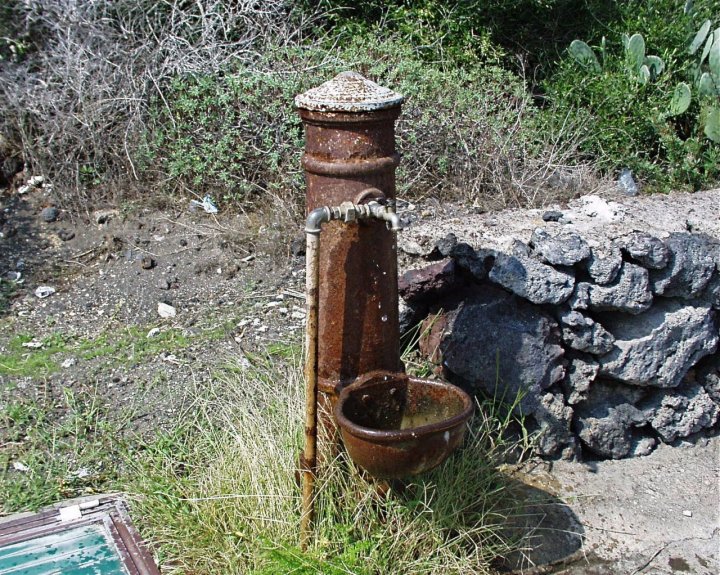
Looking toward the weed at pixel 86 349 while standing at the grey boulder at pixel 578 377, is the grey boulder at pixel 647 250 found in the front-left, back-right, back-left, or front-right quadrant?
back-right

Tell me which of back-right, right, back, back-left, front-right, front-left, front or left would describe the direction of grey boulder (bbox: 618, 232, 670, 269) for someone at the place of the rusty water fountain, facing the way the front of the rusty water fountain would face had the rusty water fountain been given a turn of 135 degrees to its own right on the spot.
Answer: back-right

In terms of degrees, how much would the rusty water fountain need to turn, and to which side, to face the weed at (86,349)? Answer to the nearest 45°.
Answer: approximately 180°

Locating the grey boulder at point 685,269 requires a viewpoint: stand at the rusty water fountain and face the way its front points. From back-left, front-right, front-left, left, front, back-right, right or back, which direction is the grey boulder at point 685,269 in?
left

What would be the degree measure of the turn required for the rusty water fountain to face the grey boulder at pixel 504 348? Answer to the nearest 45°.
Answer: approximately 90° to its left

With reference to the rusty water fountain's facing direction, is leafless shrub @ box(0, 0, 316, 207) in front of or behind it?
behind

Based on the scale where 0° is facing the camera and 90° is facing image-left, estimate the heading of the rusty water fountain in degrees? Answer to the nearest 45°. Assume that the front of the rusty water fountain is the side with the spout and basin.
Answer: approximately 315°

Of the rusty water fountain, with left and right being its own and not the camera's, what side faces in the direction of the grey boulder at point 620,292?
left

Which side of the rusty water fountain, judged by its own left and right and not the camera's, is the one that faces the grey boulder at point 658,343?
left

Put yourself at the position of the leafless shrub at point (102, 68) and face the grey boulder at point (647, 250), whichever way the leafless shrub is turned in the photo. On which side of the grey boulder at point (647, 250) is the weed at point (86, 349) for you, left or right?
right

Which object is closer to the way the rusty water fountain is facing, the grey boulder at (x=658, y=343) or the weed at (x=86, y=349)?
the grey boulder

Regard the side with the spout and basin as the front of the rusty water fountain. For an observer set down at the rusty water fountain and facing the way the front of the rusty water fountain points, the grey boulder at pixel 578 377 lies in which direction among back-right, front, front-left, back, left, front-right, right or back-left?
left
